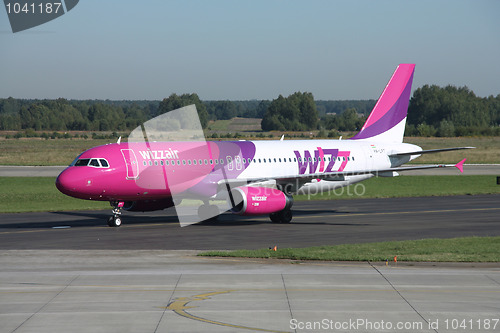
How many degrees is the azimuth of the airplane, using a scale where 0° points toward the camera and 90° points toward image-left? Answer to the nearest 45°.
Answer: approximately 45°
